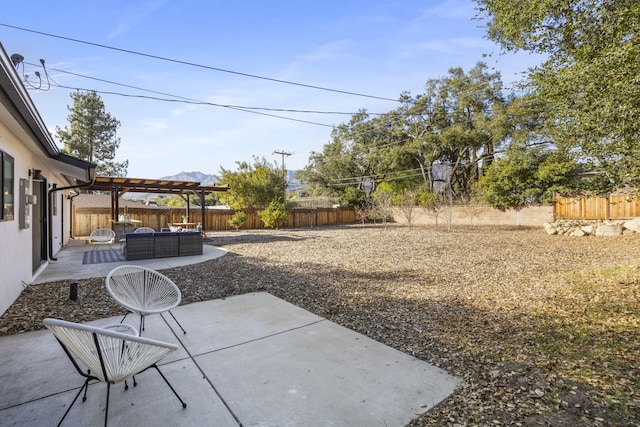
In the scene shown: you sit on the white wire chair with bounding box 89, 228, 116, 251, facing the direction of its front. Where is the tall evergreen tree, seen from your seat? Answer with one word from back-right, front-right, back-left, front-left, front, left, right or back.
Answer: back

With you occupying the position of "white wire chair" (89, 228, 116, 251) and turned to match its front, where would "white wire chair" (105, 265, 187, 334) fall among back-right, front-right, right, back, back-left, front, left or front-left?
front

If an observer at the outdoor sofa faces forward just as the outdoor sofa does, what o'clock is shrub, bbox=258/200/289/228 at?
The shrub is roughly at 1 o'clock from the outdoor sofa.

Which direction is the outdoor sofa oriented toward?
away from the camera

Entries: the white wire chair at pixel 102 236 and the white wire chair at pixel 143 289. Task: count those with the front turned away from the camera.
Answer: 0

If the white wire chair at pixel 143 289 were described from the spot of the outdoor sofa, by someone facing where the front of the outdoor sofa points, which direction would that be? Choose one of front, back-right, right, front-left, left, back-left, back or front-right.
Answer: back

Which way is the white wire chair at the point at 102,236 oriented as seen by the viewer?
toward the camera

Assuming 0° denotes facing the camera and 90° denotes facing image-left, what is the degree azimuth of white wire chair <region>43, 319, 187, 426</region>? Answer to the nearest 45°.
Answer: approximately 225°

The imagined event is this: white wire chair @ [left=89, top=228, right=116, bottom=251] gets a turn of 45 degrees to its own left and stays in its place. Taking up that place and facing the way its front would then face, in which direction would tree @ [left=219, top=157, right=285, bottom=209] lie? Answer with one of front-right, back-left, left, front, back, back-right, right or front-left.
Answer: left

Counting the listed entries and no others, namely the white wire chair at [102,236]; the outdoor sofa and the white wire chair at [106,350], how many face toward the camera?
1

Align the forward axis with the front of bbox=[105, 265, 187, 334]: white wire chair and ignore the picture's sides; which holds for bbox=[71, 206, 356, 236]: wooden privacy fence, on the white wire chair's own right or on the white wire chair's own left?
on the white wire chair's own left

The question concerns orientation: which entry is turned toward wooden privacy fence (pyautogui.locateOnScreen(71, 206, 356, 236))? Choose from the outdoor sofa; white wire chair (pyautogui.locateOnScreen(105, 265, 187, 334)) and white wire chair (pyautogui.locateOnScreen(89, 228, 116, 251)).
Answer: the outdoor sofa

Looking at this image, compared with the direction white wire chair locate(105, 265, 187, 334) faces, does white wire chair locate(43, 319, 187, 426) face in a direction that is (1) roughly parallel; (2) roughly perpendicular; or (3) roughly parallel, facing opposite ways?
roughly perpendicular

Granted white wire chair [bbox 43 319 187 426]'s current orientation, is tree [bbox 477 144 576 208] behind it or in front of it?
in front

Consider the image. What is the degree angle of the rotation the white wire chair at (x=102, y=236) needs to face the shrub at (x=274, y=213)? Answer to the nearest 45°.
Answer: approximately 135° to its left

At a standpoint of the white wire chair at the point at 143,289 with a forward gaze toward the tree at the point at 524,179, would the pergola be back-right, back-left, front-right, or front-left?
front-left
